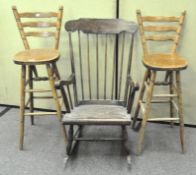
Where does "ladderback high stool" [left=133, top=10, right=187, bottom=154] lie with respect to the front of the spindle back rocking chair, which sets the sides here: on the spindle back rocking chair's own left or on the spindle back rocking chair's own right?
on the spindle back rocking chair's own left

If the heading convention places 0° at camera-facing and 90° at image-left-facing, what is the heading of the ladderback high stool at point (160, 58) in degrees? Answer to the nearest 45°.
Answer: approximately 0°

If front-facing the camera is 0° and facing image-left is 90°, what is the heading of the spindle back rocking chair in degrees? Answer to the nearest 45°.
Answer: approximately 0°

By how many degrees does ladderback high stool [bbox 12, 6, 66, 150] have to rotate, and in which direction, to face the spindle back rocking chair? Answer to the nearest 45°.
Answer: approximately 90° to its left

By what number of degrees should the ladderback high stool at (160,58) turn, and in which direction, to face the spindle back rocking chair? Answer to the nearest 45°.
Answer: approximately 90° to its right

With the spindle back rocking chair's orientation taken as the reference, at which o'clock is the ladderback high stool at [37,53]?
The ladderback high stool is roughly at 3 o'clock from the spindle back rocking chair.
